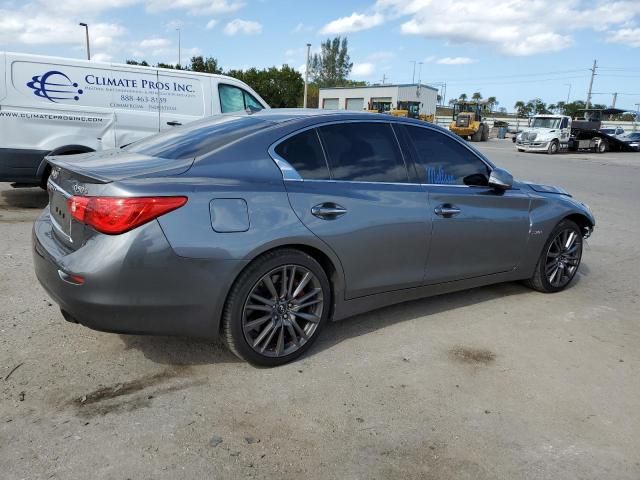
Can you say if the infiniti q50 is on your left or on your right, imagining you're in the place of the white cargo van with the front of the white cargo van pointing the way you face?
on your right

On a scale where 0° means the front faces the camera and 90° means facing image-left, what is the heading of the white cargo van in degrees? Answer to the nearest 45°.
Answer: approximately 225°

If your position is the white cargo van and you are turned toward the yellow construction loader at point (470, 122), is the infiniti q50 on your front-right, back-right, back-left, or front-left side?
back-right

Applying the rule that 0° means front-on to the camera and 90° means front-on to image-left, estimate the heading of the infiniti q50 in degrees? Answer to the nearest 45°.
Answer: approximately 225°

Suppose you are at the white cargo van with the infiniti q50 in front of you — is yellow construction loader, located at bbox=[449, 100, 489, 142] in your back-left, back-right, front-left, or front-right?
back-left

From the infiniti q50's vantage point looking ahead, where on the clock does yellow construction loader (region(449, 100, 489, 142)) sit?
The yellow construction loader is roughly at 11 o'clock from the infiniti q50.
